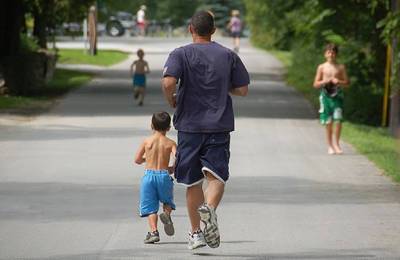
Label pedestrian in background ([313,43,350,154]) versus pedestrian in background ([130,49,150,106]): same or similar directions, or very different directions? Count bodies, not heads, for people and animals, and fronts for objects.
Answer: very different directions

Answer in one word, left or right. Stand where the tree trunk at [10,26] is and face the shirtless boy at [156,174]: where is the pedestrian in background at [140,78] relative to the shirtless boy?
left

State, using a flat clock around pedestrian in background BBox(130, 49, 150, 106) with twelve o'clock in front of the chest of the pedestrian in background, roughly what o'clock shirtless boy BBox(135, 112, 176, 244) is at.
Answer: The shirtless boy is roughly at 6 o'clock from the pedestrian in background.

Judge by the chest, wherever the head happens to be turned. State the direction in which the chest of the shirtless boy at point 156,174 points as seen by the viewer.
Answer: away from the camera

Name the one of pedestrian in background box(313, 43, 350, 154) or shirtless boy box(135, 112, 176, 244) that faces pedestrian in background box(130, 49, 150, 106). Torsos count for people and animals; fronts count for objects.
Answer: the shirtless boy

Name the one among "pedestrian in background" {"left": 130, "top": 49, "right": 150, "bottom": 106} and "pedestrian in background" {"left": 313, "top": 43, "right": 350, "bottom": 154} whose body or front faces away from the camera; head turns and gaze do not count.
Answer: "pedestrian in background" {"left": 130, "top": 49, "right": 150, "bottom": 106}

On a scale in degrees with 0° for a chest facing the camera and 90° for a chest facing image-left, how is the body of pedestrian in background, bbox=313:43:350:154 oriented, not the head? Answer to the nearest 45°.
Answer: approximately 0°

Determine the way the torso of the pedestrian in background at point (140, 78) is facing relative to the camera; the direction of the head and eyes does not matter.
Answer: away from the camera

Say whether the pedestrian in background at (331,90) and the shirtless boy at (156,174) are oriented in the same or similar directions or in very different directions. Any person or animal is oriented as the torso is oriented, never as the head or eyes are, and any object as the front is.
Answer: very different directions

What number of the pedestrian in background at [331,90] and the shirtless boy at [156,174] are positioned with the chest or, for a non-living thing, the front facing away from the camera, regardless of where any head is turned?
1
